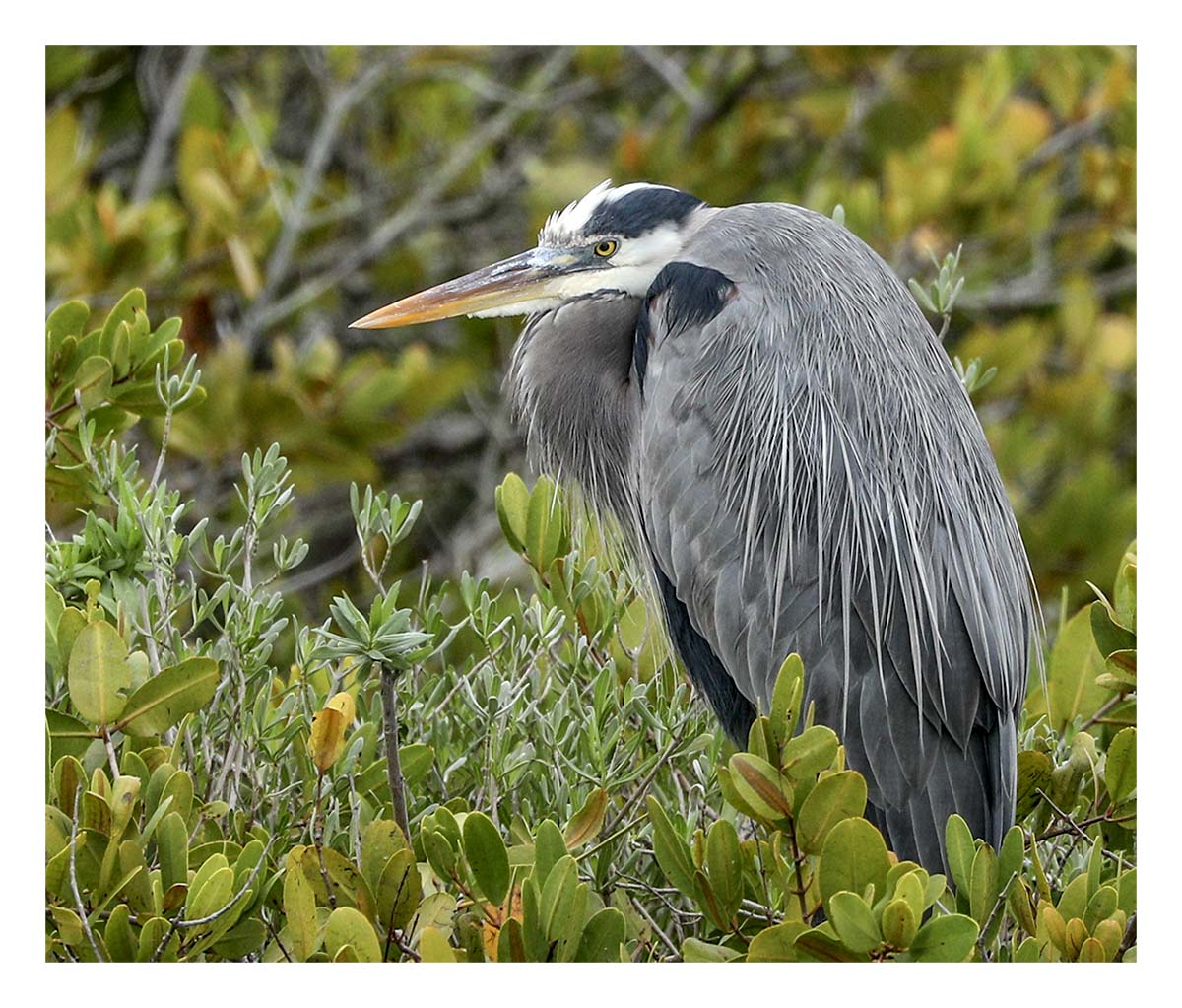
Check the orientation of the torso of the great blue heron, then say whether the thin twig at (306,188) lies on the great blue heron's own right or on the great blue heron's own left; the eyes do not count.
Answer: on the great blue heron's own right

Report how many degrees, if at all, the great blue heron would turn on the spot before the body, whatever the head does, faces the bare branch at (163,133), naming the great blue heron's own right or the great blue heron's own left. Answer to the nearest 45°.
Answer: approximately 45° to the great blue heron's own right

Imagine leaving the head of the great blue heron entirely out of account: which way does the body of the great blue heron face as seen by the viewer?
to the viewer's left

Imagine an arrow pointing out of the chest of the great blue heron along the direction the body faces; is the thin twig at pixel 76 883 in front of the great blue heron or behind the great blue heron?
in front

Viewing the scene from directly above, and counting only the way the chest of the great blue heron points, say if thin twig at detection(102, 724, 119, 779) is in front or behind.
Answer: in front
